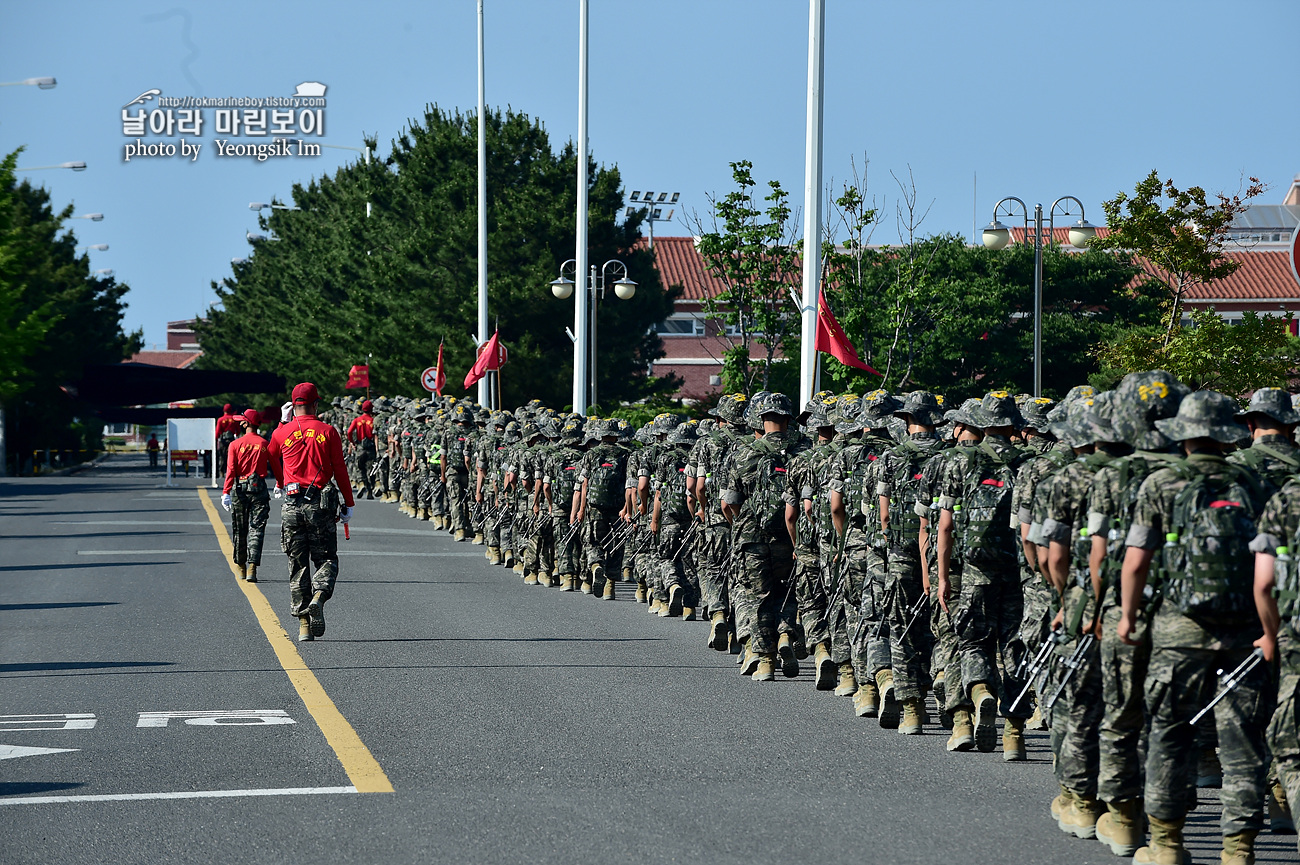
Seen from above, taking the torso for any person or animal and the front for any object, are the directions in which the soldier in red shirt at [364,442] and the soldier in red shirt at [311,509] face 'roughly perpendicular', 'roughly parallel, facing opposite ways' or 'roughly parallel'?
roughly parallel

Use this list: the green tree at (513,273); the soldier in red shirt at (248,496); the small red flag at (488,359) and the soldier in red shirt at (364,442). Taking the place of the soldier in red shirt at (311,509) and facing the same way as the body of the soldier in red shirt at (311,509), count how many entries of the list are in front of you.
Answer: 4

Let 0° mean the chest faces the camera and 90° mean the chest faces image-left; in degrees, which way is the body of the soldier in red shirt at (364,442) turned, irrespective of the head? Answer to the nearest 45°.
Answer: approximately 180°

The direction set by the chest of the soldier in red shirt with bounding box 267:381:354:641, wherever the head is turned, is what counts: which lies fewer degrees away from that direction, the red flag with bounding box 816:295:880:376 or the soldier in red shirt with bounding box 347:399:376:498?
the soldier in red shirt

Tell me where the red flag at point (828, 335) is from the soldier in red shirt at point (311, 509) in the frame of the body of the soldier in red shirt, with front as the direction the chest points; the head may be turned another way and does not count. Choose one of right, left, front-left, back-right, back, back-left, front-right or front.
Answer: front-right

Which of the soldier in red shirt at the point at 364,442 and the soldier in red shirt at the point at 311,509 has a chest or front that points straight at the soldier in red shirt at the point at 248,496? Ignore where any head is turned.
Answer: the soldier in red shirt at the point at 311,509

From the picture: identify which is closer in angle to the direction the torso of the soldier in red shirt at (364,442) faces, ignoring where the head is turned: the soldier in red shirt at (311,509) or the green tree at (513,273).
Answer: the green tree

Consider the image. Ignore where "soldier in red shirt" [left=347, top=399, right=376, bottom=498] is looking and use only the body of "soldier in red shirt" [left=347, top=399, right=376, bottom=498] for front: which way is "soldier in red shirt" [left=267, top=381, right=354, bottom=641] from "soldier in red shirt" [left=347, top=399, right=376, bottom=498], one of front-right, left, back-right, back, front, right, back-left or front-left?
back

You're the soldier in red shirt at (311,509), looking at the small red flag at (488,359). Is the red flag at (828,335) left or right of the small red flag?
right

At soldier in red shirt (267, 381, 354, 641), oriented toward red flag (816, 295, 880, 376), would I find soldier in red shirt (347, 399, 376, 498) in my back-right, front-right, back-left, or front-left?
front-left

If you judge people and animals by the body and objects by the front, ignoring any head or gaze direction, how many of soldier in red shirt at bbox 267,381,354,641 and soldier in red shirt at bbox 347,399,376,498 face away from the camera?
2

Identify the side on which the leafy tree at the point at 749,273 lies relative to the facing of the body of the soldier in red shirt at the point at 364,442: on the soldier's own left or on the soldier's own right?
on the soldier's own right

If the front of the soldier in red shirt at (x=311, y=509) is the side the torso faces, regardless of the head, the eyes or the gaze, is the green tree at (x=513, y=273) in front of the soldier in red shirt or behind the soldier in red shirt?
in front

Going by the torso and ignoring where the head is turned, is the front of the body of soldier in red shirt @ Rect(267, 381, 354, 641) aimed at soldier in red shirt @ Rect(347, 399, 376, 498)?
yes

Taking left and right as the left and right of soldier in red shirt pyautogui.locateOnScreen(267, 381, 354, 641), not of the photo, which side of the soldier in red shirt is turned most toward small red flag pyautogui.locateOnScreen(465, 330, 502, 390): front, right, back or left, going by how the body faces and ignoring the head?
front

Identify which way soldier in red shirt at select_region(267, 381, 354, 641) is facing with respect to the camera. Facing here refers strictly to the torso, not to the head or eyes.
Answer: away from the camera
